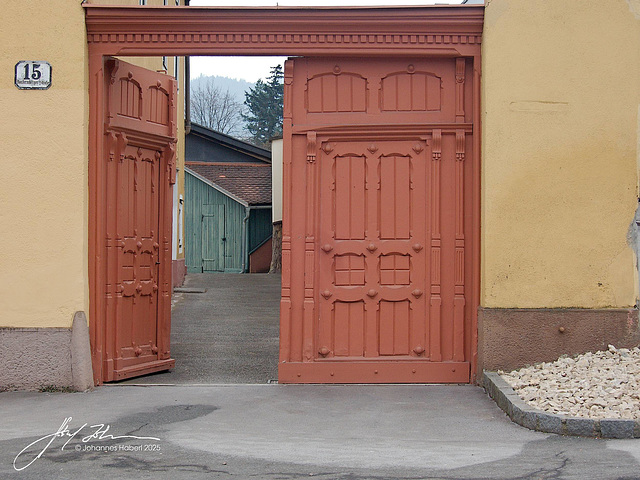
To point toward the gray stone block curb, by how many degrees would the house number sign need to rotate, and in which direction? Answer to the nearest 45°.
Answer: approximately 45° to its left

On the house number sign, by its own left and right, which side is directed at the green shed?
back

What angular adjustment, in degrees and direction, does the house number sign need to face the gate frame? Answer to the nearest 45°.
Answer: approximately 90° to its left

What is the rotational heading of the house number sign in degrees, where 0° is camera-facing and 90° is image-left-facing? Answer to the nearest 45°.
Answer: approximately 0°

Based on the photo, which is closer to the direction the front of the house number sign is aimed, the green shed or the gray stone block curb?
the gray stone block curb
